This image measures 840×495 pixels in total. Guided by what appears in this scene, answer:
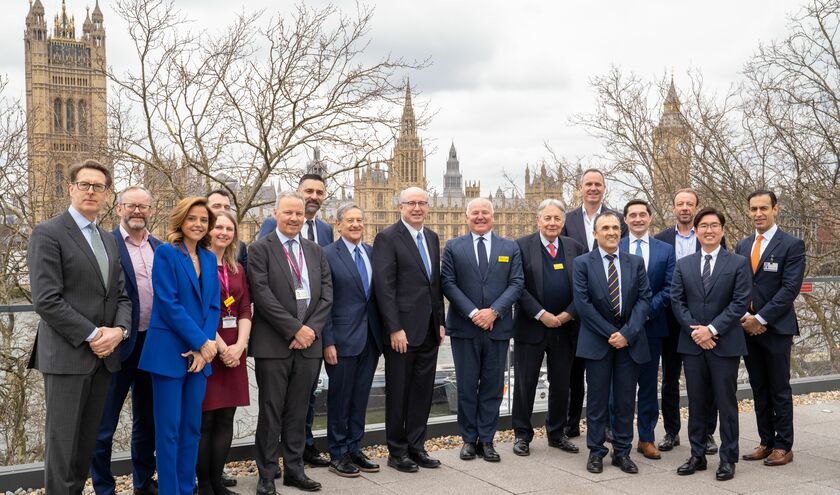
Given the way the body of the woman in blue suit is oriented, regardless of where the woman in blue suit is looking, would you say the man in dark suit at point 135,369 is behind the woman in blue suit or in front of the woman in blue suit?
behind

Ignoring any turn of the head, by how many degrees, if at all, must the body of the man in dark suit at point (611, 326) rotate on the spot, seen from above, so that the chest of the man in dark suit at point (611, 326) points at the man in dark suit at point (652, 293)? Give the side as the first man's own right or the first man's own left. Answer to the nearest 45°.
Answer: approximately 135° to the first man's own left

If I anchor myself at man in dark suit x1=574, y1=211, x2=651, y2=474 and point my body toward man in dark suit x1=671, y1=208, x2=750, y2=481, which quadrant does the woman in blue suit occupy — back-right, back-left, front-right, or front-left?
back-right

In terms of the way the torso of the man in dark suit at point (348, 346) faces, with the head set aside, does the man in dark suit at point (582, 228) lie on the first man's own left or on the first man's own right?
on the first man's own left
